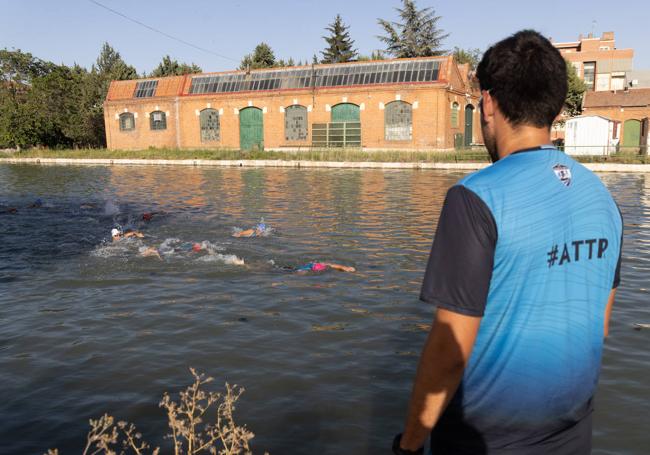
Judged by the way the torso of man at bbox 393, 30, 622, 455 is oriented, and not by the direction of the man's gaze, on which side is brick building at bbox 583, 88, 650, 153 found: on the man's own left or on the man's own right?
on the man's own right

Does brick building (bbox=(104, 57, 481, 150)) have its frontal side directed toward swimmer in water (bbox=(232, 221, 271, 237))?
yes

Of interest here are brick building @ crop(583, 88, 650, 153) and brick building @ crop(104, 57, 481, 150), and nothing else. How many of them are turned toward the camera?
2

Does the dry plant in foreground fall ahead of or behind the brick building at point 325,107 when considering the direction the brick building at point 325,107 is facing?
ahead

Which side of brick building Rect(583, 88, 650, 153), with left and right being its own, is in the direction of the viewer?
front

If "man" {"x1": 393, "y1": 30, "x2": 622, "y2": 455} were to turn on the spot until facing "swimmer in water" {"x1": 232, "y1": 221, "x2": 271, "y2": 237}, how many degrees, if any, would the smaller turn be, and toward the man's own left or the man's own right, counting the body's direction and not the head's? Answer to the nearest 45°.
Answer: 0° — they already face them

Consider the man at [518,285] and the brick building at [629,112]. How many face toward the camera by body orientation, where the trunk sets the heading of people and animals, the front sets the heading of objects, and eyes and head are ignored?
1

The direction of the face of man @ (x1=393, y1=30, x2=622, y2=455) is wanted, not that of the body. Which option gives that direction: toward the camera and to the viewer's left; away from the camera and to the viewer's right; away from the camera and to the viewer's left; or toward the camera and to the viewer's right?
away from the camera and to the viewer's left

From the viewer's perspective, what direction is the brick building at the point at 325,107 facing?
toward the camera

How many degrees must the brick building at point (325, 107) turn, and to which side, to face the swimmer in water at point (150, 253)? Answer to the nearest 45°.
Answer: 0° — it already faces them

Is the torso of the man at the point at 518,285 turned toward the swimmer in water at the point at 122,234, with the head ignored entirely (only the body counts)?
yes

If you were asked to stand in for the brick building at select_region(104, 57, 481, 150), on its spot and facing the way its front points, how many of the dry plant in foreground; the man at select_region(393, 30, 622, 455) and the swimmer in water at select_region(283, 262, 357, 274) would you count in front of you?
3

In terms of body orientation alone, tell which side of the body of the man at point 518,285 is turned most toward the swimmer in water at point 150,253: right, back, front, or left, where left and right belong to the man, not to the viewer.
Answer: front

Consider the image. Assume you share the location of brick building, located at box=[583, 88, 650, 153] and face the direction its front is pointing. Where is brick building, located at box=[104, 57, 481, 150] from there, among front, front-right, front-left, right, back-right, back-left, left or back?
front-right

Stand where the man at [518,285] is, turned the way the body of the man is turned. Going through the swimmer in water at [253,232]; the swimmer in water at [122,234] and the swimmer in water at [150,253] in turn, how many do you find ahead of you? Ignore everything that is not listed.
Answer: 3

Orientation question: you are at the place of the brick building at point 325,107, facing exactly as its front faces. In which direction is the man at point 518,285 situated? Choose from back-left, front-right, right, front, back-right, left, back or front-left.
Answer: front

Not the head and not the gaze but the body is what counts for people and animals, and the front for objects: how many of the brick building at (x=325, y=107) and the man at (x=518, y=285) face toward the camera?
1

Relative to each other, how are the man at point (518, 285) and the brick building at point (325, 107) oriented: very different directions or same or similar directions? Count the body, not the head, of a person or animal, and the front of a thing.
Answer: very different directions

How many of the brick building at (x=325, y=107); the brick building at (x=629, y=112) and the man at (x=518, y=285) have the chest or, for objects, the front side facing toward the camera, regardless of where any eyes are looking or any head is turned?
2

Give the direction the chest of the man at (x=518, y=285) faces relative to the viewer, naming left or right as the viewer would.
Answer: facing away from the viewer and to the left of the viewer

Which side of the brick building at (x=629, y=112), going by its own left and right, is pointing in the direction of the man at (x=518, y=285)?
front
